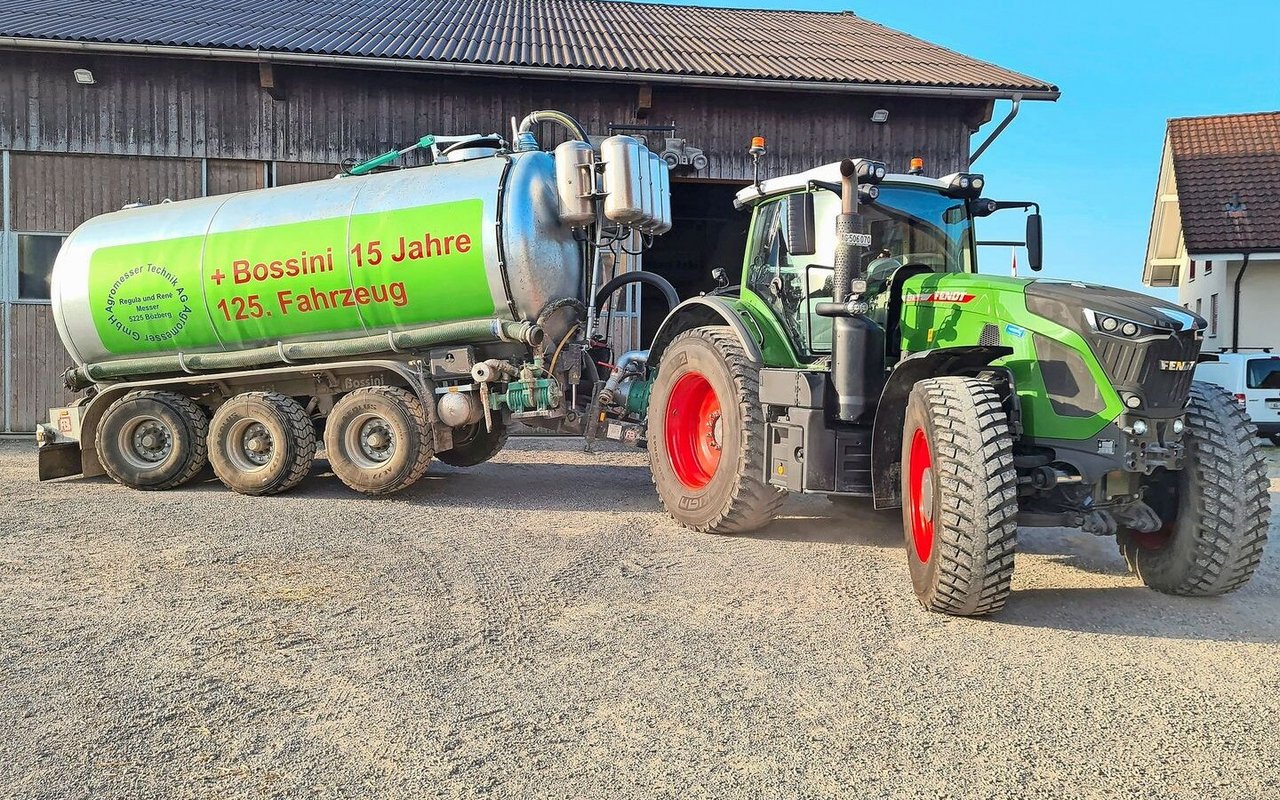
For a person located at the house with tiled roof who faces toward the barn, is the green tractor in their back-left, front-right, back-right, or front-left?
front-left

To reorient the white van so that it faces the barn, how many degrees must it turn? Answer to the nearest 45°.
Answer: approximately 90° to its left

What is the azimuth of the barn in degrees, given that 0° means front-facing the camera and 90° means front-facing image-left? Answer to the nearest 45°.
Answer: approximately 0°

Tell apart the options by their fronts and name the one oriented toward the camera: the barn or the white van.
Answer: the barn

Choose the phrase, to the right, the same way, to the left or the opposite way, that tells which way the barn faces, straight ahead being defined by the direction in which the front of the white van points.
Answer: the opposite way

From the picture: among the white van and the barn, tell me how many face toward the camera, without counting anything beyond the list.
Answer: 1

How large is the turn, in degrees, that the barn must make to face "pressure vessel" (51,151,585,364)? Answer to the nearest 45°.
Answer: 0° — it already faces it

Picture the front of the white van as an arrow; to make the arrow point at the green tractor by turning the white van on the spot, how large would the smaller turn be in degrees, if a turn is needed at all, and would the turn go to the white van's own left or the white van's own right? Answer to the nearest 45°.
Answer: approximately 135° to the white van's own left

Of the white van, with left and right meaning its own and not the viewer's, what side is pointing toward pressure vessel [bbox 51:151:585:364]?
left

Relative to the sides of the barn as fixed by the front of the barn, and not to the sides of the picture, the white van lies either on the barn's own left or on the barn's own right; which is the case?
on the barn's own left
